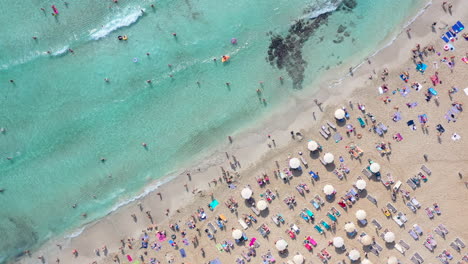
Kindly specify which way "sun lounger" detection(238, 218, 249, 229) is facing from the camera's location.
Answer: facing away from the viewer and to the left of the viewer

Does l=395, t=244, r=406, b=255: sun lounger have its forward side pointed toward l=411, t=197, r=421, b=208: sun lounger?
no

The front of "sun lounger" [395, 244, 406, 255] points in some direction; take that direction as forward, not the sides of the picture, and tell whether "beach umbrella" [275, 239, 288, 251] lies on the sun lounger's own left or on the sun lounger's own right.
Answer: on the sun lounger's own left

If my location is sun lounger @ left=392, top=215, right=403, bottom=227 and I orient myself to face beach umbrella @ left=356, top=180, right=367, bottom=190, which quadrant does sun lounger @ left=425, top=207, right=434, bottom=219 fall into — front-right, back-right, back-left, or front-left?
back-right

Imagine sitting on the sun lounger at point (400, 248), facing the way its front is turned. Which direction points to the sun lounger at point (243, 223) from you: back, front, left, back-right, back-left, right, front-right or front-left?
front-left

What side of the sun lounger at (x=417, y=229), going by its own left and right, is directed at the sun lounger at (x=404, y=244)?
left

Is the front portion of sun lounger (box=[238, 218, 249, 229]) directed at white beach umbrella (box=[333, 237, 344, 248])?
no

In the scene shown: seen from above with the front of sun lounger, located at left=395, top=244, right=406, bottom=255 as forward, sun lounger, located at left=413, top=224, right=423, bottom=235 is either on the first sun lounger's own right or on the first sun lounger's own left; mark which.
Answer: on the first sun lounger's own right

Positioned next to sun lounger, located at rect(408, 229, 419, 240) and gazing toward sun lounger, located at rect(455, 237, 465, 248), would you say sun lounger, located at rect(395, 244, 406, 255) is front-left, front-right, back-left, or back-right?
back-right

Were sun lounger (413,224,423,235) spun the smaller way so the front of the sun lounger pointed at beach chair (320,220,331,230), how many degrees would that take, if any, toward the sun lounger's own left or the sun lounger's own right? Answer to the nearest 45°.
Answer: approximately 45° to the sun lounger's own left

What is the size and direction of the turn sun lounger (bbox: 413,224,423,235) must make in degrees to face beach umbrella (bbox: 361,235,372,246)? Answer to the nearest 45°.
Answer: approximately 45° to its left

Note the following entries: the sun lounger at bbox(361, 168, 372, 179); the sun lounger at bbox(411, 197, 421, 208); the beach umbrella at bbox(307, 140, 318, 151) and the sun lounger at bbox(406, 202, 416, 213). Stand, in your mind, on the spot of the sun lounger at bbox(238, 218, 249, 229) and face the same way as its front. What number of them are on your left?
0

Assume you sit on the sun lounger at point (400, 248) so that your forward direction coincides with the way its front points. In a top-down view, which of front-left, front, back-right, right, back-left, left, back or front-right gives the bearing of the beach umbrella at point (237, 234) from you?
front-left

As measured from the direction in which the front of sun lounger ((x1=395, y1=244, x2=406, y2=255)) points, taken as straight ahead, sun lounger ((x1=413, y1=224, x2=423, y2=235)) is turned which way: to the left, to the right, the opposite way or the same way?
the same way

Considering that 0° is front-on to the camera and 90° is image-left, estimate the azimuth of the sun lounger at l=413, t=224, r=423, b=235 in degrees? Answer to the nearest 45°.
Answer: approximately 135°

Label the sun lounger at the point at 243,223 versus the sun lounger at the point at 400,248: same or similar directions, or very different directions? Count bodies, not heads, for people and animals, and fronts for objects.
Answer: same or similar directions

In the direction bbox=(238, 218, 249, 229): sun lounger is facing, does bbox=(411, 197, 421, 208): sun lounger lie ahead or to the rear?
to the rear

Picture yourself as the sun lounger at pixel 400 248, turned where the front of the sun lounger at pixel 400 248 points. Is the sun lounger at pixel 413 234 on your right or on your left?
on your right
